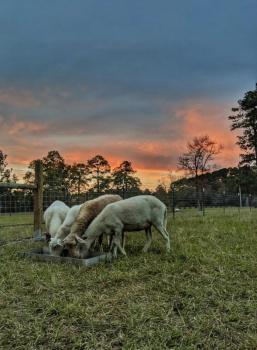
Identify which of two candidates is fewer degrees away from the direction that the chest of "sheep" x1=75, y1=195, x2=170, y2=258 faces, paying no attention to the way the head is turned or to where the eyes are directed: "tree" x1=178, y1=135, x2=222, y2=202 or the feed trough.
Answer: the feed trough

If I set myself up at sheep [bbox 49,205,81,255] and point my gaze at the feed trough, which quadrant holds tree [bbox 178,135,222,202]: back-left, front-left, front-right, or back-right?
back-left

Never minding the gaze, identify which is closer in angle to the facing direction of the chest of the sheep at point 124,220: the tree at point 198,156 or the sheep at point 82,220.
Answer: the sheep

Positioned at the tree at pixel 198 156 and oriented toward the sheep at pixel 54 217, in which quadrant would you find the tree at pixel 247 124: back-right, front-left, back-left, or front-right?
back-left

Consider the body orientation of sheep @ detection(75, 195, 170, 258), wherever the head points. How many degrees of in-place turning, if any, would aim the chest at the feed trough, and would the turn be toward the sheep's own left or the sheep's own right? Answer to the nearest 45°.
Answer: approximately 45° to the sheep's own left

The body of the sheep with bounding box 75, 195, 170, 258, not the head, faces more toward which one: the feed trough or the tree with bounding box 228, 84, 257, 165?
the feed trough

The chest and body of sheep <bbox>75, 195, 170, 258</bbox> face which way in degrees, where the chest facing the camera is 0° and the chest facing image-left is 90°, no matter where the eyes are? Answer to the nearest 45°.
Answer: approximately 90°

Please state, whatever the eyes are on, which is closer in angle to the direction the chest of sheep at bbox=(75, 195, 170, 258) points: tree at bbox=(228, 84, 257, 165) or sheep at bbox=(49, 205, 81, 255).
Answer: the sheep

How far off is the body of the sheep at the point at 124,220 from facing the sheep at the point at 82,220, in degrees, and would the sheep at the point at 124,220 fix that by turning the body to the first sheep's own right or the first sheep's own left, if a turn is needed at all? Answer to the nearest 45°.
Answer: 0° — it already faces it
